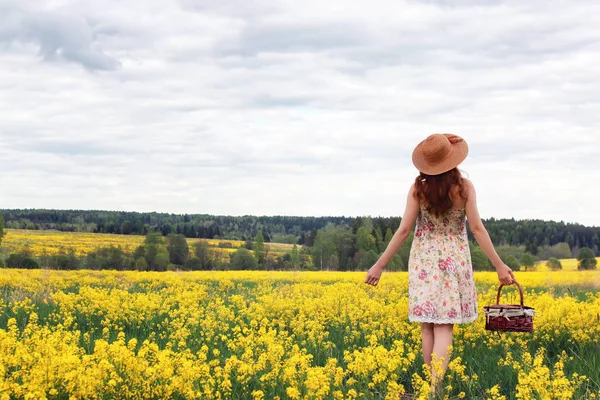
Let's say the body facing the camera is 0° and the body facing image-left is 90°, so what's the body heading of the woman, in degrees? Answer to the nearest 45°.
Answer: approximately 180°

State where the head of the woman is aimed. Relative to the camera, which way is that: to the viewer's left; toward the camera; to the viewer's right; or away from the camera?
away from the camera
